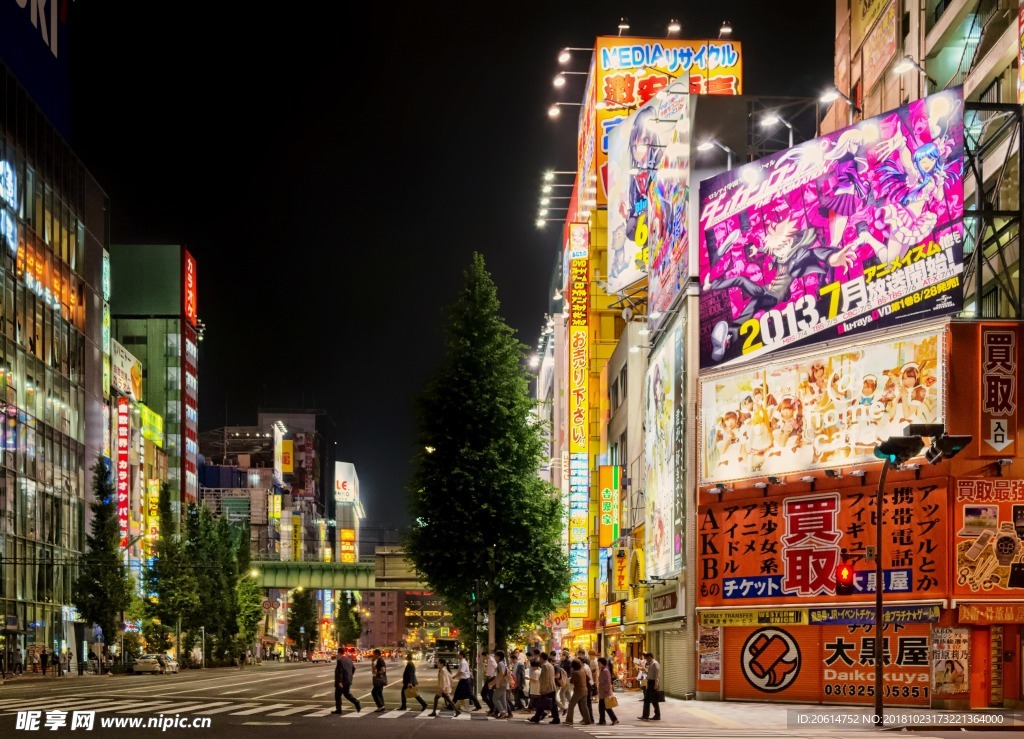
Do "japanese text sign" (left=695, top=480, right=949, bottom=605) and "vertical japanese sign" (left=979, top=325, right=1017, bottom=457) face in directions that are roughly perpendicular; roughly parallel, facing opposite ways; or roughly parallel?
roughly parallel

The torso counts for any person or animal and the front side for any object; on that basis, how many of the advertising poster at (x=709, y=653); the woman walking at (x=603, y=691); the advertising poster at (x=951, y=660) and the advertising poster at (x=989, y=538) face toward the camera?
3

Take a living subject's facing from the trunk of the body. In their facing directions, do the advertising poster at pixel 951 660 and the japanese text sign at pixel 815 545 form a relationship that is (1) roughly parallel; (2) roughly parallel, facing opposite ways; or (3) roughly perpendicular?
roughly parallel

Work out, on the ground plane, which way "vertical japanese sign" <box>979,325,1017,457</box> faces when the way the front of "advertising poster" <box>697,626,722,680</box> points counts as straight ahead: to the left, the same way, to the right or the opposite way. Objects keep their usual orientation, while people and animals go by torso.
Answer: the same way

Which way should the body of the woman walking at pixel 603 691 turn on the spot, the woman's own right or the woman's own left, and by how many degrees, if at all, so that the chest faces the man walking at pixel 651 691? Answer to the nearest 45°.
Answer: approximately 135° to the woman's own right

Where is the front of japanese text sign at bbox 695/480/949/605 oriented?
toward the camera

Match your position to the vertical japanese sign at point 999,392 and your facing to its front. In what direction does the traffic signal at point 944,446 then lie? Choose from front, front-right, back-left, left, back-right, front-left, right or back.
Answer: front

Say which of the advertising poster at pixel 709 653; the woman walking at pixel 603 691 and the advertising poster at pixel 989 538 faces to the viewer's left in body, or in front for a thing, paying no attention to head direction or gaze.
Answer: the woman walking

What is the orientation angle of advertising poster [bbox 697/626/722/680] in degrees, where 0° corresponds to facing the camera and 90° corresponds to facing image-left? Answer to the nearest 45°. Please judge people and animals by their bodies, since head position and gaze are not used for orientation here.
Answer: approximately 0°

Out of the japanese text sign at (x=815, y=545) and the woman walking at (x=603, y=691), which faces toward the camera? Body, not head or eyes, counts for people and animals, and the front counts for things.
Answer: the japanese text sign

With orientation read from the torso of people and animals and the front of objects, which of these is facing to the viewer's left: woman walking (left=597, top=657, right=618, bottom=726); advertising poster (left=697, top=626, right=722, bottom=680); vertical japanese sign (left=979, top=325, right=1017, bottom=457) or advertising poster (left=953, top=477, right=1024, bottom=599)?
the woman walking

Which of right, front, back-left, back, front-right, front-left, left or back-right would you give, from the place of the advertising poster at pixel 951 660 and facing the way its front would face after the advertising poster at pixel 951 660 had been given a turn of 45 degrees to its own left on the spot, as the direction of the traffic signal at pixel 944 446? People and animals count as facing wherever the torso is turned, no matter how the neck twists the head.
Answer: front-right

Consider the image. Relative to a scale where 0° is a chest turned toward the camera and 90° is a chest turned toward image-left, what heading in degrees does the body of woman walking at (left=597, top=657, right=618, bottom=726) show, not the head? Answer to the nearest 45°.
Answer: approximately 90°

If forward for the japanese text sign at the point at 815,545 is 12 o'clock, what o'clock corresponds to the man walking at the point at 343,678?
The man walking is roughly at 2 o'clock from the japanese text sign.

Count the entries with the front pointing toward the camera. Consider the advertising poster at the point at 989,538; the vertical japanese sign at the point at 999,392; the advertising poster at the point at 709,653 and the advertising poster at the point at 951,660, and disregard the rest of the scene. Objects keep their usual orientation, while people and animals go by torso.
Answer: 4
